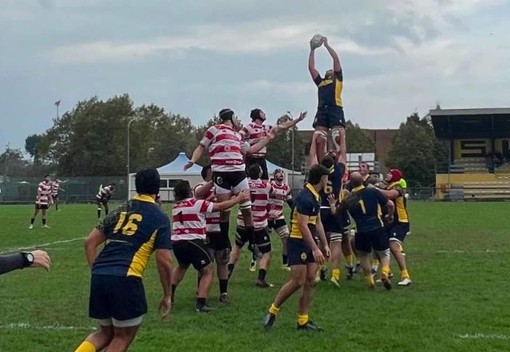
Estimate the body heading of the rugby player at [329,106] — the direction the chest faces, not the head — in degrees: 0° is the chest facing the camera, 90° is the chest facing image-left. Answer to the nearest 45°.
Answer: approximately 45°

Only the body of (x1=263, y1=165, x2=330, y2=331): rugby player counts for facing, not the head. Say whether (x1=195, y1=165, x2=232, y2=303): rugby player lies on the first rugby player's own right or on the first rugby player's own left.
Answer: on the first rugby player's own left

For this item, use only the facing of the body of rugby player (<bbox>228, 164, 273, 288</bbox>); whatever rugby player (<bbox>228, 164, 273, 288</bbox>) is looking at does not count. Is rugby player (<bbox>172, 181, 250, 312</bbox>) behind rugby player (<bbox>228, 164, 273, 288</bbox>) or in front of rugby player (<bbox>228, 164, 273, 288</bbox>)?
behind

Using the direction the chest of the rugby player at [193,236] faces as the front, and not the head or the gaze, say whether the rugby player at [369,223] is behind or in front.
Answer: in front

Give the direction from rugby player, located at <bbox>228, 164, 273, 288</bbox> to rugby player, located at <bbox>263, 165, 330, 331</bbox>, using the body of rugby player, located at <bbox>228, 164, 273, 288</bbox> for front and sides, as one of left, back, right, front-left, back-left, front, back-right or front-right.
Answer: back-right

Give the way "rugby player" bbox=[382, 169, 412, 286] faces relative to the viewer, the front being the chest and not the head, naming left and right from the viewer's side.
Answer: facing to the left of the viewer

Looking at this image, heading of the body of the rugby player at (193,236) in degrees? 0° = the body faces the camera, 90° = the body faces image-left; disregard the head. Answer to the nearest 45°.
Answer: approximately 225°

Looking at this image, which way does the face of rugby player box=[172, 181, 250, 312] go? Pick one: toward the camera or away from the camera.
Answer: away from the camera

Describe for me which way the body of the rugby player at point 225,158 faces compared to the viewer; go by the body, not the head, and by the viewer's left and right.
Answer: facing away from the viewer and to the right of the viewer

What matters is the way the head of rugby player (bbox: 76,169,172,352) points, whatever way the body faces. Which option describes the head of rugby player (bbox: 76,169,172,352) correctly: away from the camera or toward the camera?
away from the camera
